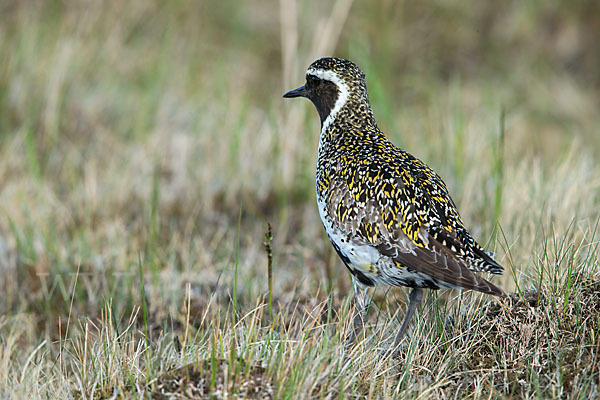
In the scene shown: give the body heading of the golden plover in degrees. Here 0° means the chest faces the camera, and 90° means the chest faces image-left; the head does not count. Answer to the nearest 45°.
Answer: approximately 135°
